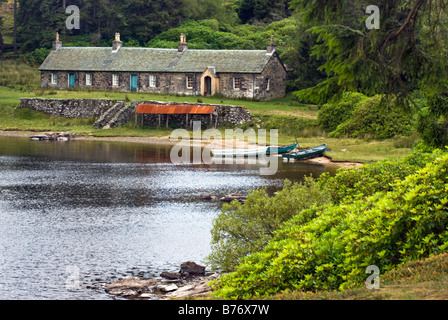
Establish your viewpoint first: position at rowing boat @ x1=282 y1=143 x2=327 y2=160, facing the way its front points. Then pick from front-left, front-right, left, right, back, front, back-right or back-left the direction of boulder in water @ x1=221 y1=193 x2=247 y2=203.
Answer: right

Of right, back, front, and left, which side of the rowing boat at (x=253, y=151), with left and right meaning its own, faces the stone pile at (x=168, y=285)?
right

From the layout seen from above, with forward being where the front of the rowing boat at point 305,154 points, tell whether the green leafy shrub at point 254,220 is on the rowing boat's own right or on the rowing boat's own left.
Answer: on the rowing boat's own right

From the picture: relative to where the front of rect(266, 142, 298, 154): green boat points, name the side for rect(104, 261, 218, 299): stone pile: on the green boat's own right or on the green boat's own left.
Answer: on the green boat's own right

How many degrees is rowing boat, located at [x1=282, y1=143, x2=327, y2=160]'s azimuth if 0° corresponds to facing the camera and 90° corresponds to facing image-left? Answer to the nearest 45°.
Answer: approximately 270°

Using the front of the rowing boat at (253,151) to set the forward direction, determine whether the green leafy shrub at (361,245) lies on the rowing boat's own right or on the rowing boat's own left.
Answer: on the rowing boat's own right

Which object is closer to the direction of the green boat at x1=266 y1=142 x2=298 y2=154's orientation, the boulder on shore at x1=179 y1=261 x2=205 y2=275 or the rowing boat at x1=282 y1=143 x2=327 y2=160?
the rowing boat

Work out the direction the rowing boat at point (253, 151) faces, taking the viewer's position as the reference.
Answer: facing to the right of the viewer

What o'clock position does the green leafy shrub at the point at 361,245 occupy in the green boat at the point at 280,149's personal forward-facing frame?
The green leafy shrub is roughly at 3 o'clock from the green boat.

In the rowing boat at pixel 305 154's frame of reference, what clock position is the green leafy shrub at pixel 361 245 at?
The green leafy shrub is roughly at 3 o'clock from the rowing boat.

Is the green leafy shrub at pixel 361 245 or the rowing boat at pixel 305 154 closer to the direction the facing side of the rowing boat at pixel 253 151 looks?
the rowing boat

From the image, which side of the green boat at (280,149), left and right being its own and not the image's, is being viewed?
right
